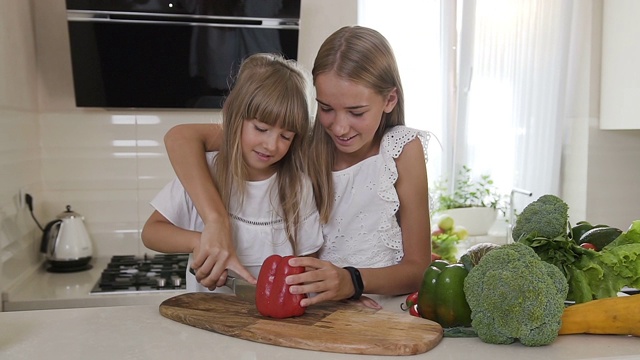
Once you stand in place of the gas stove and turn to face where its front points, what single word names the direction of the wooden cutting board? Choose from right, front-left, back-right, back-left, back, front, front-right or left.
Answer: front

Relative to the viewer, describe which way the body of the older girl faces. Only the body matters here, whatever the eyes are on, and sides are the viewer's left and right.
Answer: facing the viewer and to the left of the viewer

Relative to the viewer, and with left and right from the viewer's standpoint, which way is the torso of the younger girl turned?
facing the viewer

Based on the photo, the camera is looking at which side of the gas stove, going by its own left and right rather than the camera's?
front

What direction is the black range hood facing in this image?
toward the camera

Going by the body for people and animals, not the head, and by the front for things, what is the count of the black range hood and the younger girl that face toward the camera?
2

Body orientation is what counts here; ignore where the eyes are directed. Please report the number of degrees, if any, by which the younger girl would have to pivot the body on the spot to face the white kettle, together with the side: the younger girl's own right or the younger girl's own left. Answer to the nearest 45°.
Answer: approximately 135° to the younger girl's own right

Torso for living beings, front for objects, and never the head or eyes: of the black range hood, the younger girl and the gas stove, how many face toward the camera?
3

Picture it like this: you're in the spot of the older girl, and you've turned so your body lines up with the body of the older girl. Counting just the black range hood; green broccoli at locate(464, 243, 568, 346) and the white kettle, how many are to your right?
2

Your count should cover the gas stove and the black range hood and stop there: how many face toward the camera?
2

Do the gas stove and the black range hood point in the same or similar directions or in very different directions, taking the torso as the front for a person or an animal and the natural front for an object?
same or similar directions

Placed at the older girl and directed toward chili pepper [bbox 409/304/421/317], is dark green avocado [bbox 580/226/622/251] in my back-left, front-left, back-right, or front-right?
front-left

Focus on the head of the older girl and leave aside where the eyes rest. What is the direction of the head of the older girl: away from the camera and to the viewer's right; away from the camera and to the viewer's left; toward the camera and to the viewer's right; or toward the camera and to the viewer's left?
toward the camera and to the viewer's left
